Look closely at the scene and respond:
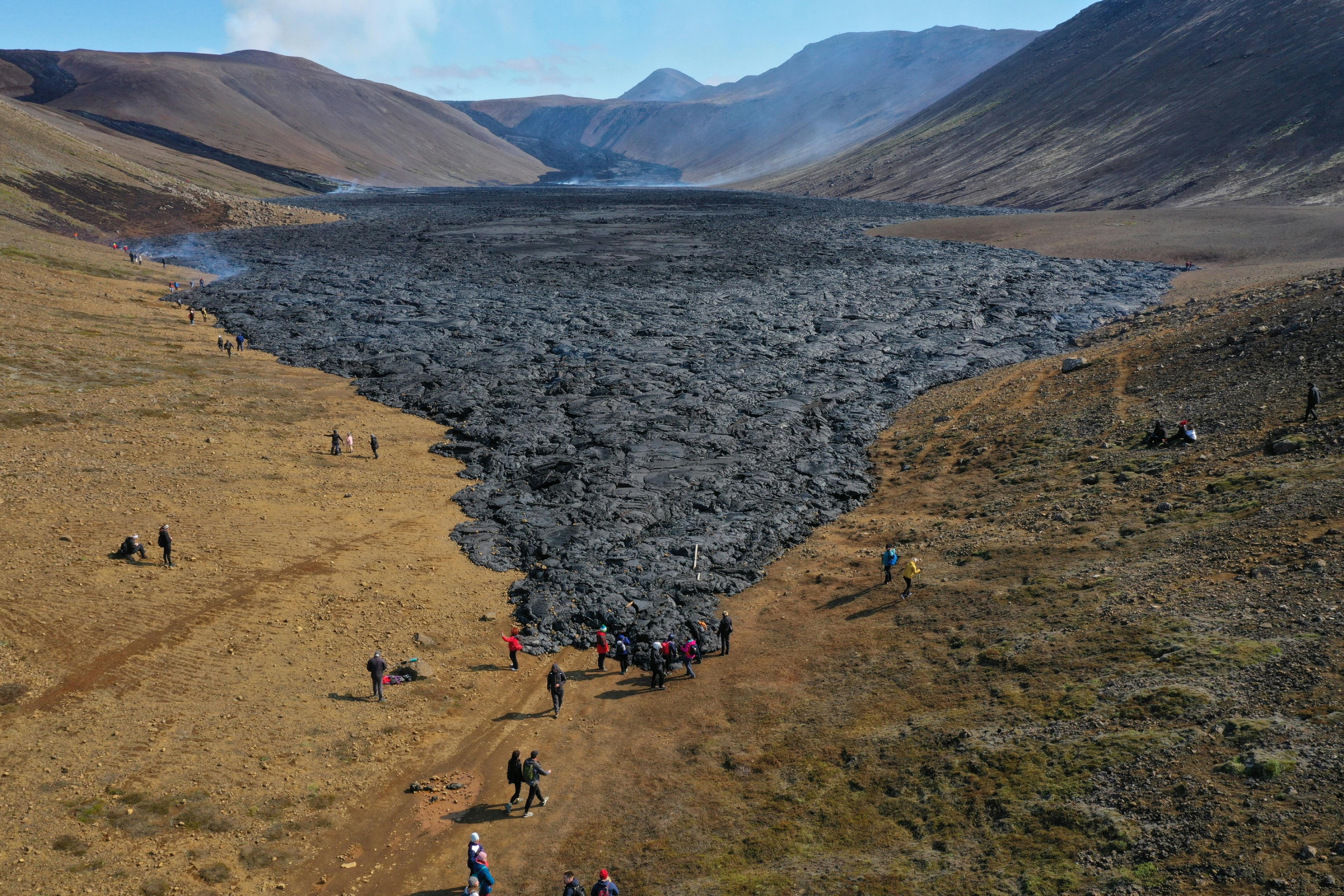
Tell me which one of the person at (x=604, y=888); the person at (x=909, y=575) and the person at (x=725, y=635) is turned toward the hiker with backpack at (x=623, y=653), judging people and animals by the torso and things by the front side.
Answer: the person at (x=604, y=888)

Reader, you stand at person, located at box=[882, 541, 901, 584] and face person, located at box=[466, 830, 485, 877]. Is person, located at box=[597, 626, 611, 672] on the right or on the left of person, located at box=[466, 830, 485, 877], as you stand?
right

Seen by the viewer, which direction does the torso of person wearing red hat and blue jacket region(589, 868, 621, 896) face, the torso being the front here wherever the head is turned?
away from the camera

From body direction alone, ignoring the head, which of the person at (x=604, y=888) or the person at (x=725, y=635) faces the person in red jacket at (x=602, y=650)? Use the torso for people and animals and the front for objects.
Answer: the person at (x=604, y=888)

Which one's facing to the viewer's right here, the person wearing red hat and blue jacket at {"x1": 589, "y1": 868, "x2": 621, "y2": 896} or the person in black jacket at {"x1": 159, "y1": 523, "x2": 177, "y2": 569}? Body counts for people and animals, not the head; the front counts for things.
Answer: the person in black jacket

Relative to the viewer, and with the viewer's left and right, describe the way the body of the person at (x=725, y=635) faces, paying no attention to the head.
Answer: facing away from the viewer

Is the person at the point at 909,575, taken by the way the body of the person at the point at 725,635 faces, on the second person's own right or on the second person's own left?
on the second person's own right

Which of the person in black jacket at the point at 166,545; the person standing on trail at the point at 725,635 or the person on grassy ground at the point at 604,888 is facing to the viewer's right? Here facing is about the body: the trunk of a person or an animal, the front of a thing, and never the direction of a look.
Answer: the person in black jacket
